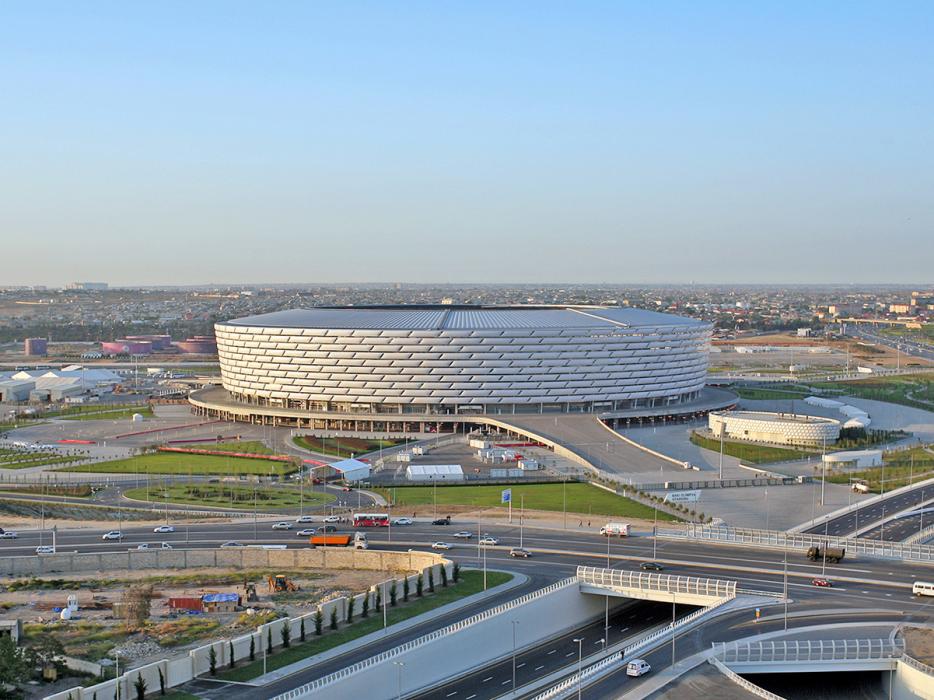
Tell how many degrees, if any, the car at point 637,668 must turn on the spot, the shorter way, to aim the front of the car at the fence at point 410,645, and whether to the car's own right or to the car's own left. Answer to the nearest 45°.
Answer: approximately 135° to the car's own left

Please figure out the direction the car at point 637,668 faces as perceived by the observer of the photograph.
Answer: facing away from the viewer and to the right of the viewer

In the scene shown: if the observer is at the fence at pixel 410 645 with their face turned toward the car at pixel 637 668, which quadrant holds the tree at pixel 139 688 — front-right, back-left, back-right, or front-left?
back-right

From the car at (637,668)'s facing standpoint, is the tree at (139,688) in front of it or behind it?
behind

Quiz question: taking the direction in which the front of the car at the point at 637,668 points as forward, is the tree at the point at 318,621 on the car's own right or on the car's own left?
on the car's own left

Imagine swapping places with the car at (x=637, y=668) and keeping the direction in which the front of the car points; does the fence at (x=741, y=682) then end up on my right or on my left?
on my right

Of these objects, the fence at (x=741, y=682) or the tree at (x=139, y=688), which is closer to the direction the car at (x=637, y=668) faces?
the fence
